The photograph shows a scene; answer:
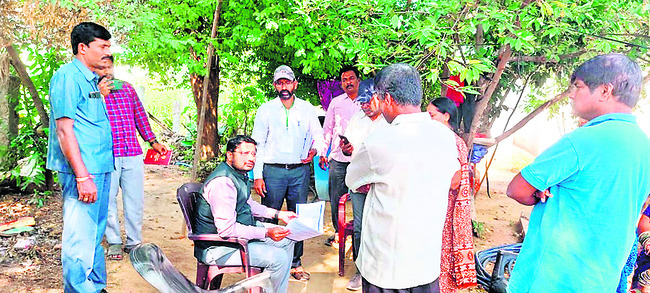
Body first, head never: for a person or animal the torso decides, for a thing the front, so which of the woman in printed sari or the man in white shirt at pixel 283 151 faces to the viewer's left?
the woman in printed sari

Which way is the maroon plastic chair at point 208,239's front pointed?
to the viewer's right

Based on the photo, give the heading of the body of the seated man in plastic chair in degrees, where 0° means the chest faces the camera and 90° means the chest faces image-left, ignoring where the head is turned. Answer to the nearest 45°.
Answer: approximately 270°

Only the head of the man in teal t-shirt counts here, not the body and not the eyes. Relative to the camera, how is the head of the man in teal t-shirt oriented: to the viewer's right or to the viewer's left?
to the viewer's left

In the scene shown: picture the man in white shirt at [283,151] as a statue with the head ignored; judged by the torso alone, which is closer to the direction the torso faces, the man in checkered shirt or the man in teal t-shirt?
the man in teal t-shirt

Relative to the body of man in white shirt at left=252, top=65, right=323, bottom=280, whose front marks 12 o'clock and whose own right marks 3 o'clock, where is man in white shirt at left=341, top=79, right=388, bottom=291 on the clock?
man in white shirt at left=341, top=79, right=388, bottom=291 is roughly at 10 o'clock from man in white shirt at left=252, top=65, right=323, bottom=280.

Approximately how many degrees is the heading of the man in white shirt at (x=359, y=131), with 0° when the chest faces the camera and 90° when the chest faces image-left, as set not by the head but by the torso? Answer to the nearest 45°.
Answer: approximately 45°

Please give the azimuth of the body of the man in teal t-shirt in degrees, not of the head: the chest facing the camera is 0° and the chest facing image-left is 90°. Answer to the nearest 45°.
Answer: approximately 135°

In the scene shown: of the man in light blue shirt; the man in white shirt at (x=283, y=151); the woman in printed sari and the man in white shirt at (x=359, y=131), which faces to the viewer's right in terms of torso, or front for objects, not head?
the man in light blue shirt
